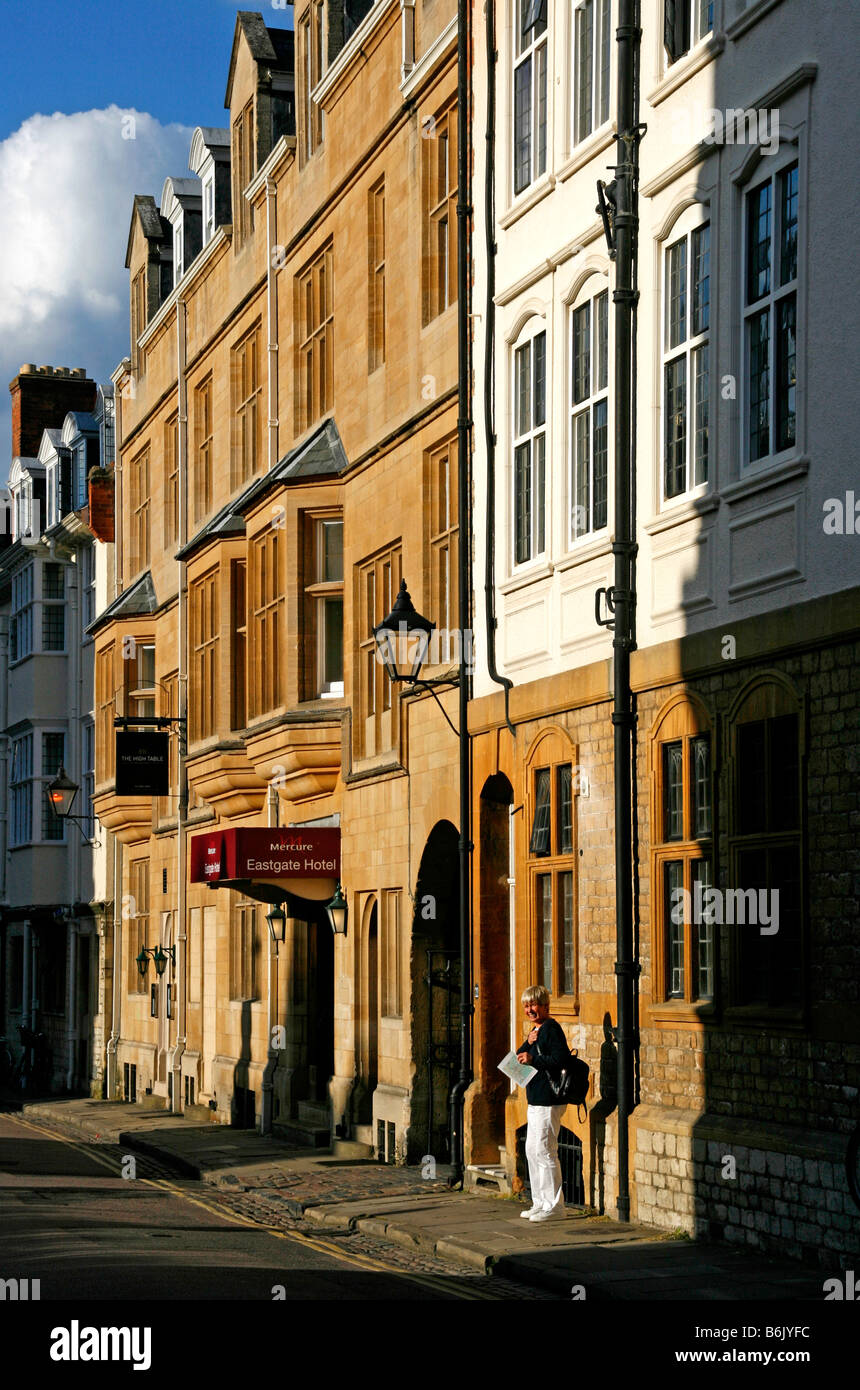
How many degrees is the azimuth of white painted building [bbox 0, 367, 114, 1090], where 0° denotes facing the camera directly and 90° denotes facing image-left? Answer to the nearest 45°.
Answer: approximately 45°

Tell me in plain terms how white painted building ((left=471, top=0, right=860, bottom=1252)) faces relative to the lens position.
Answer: facing the viewer and to the left of the viewer

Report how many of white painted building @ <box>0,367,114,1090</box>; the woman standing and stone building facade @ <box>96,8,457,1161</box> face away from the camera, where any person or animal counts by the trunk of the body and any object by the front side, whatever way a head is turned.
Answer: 0

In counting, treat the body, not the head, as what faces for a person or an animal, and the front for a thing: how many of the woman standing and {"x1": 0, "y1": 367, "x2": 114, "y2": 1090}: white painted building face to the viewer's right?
0

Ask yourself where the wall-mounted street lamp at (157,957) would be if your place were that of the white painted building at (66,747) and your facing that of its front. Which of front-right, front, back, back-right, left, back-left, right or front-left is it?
front-left

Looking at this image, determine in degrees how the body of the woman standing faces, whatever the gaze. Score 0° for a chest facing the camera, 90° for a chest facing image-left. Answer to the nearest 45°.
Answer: approximately 90°

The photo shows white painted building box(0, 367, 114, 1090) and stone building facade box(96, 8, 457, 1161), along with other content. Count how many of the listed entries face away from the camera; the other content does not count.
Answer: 0

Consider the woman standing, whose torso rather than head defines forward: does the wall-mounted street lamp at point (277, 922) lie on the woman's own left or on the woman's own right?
on the woman's own right

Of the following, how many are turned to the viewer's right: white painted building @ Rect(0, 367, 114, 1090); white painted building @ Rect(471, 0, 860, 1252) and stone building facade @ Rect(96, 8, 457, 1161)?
0

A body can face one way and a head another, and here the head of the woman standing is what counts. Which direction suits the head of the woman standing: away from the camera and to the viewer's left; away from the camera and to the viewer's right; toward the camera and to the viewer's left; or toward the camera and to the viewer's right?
toward the camera and to the viewer's left
